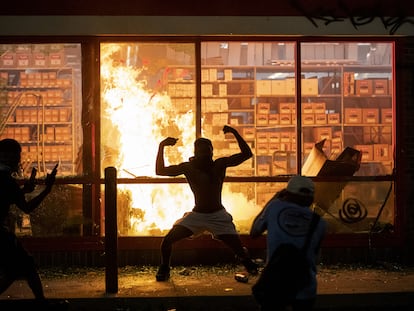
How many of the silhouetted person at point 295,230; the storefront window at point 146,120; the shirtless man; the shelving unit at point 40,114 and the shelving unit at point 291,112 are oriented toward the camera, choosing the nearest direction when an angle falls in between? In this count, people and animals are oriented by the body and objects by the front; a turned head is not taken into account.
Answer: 4

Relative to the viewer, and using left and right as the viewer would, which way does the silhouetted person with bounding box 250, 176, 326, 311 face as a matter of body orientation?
facing away from the viewer and to the left of the viewer

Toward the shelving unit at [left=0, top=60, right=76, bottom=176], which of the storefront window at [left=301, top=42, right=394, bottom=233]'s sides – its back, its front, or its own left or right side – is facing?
right

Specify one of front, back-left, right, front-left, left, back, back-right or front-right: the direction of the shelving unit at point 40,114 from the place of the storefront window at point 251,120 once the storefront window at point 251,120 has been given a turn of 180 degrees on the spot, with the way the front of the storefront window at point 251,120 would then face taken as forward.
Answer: left

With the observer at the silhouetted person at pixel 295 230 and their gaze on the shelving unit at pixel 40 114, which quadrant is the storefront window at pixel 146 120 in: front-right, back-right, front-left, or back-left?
front-right

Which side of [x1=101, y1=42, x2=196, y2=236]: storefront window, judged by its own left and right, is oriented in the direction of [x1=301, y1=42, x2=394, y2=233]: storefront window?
left

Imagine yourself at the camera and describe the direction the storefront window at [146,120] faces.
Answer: facing the viewer

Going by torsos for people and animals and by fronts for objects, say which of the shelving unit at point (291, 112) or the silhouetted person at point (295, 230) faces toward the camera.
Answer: the shelving unit

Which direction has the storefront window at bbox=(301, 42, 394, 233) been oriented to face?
toward the camera

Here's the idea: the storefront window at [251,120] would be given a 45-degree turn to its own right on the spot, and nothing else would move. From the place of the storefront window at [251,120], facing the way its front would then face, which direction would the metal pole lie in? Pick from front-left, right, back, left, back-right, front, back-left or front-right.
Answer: front

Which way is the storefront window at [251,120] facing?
toward the camera

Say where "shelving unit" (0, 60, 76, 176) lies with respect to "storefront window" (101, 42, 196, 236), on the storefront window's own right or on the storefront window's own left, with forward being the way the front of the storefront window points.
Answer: on the storefront window's own right

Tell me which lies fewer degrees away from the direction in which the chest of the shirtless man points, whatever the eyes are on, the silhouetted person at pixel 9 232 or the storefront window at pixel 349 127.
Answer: the silhouetted person

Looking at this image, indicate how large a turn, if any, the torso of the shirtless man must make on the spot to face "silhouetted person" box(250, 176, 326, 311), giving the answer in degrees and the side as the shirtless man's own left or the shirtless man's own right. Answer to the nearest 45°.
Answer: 0° — they already face them
